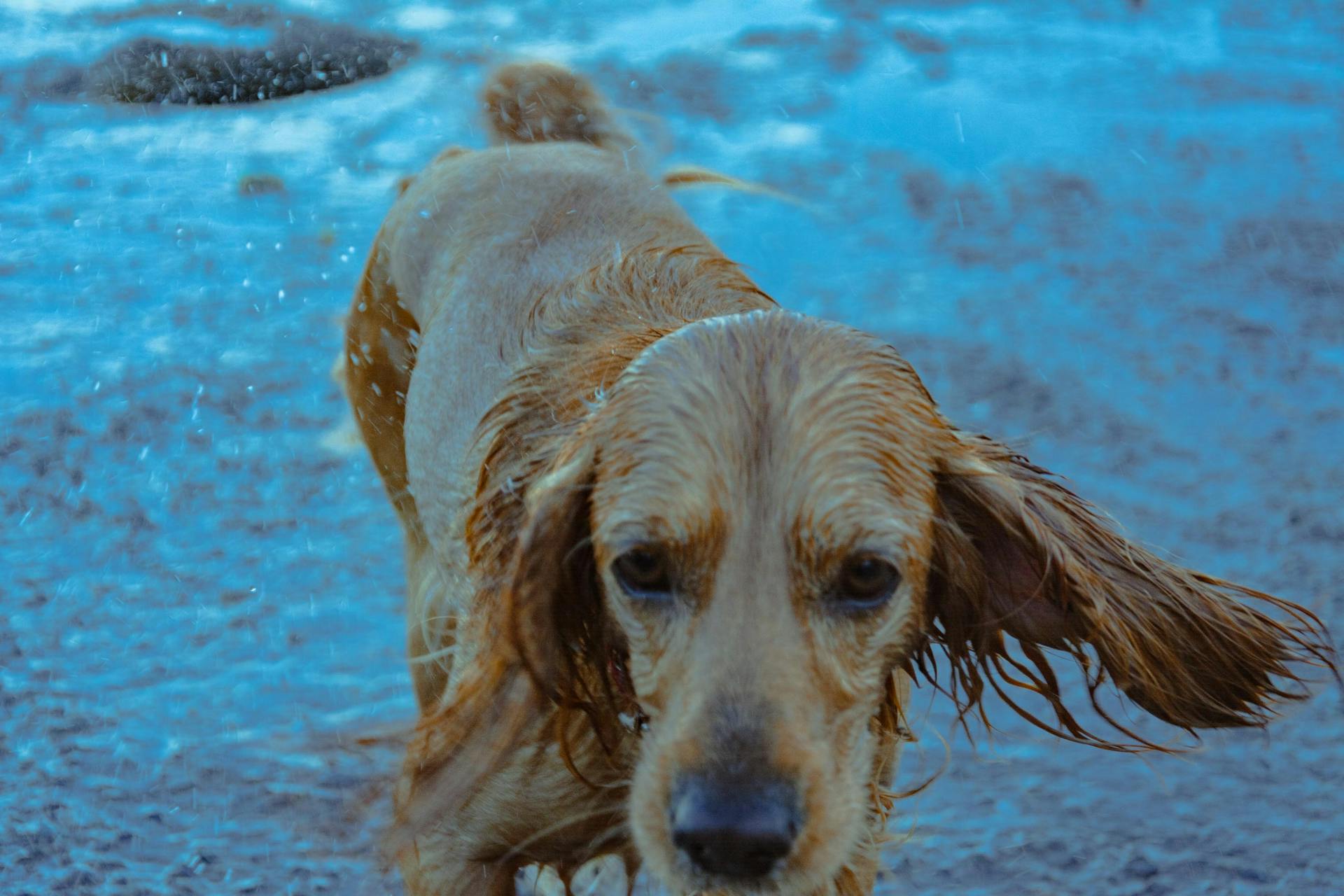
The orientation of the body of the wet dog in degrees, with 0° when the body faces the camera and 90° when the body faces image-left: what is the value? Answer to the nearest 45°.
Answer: approximately 0°
